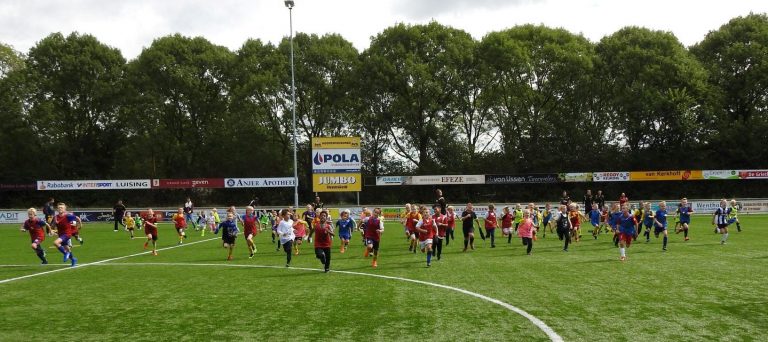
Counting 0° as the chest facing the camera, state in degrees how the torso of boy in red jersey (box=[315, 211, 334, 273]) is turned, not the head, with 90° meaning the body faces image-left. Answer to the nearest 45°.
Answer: approximately 0°

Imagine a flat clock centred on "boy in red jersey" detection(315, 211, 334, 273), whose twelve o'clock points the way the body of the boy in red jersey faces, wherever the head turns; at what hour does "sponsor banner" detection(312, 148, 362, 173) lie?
The sponsor banner is roughly at 6 o'clock from the boy in red jersey.

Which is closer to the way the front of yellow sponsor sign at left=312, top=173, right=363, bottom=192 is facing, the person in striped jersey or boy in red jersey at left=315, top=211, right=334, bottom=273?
the boy in red jersey

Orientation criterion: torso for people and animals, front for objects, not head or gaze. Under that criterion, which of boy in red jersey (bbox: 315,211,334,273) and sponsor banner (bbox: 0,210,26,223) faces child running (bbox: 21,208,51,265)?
the sponsor banner

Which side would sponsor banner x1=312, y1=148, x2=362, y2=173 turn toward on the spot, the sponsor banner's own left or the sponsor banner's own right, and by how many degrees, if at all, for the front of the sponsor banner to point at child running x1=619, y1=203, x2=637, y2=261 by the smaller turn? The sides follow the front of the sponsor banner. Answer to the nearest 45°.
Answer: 0° — it already faces them

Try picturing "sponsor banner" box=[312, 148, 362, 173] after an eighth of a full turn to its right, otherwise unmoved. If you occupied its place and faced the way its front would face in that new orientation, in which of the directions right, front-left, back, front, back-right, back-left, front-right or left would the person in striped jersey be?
left

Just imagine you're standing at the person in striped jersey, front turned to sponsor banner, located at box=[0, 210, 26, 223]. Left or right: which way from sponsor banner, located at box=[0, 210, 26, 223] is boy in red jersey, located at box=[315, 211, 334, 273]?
left

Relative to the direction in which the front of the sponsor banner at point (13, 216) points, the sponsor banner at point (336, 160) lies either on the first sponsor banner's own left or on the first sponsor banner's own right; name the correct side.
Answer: on the first sponsor banner's own left

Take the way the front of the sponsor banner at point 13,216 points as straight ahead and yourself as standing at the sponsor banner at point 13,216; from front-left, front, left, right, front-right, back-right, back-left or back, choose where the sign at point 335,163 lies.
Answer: front-left

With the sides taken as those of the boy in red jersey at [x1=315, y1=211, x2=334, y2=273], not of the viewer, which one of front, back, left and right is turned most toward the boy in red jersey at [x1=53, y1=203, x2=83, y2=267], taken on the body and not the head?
right

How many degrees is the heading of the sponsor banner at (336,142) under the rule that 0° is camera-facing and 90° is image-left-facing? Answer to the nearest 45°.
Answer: approximately 0°
